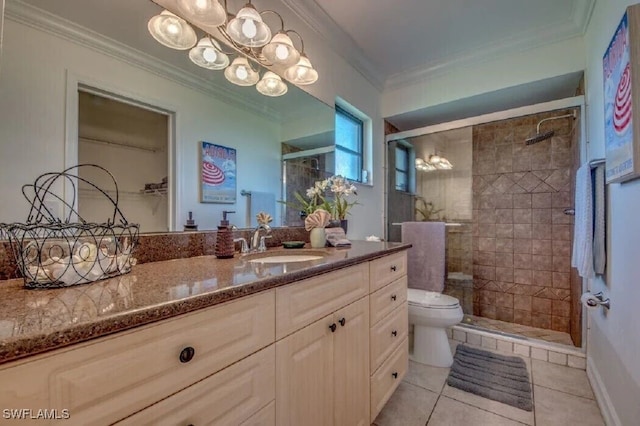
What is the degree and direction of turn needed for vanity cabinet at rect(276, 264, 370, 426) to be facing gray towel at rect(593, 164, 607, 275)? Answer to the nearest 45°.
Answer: approximately 45° to its left

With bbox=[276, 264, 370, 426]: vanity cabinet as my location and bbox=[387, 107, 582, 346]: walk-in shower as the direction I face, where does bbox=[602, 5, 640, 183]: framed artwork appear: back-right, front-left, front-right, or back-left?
front-right

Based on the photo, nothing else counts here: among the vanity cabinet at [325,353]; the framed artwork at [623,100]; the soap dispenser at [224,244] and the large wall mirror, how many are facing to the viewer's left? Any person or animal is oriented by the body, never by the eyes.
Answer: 1

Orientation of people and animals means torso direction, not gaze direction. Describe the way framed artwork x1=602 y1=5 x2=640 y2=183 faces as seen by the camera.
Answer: facing to the left of the viewer

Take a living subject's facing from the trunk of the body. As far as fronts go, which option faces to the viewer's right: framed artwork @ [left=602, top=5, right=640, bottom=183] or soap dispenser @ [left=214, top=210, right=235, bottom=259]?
the soap dispenser

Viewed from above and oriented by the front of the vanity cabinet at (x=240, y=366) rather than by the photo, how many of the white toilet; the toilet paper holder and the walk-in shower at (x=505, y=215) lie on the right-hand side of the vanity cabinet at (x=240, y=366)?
0

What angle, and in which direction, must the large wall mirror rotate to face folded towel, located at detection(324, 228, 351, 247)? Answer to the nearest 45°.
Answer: approximately 45° to its left

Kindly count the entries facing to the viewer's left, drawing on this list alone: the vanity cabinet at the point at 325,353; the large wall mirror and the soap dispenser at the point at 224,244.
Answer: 0

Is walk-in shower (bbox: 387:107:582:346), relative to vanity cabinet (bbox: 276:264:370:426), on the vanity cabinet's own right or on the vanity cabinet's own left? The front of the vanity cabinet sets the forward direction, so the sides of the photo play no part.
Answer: on the vanity cabinet's own left

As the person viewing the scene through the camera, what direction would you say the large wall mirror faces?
facing the viewer and to the right of the viewer

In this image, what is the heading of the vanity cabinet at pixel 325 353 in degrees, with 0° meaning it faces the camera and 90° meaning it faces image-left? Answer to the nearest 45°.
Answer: approximately 315°

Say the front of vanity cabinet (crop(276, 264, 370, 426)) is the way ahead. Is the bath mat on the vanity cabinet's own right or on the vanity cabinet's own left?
on the vanity cabinet's own left
